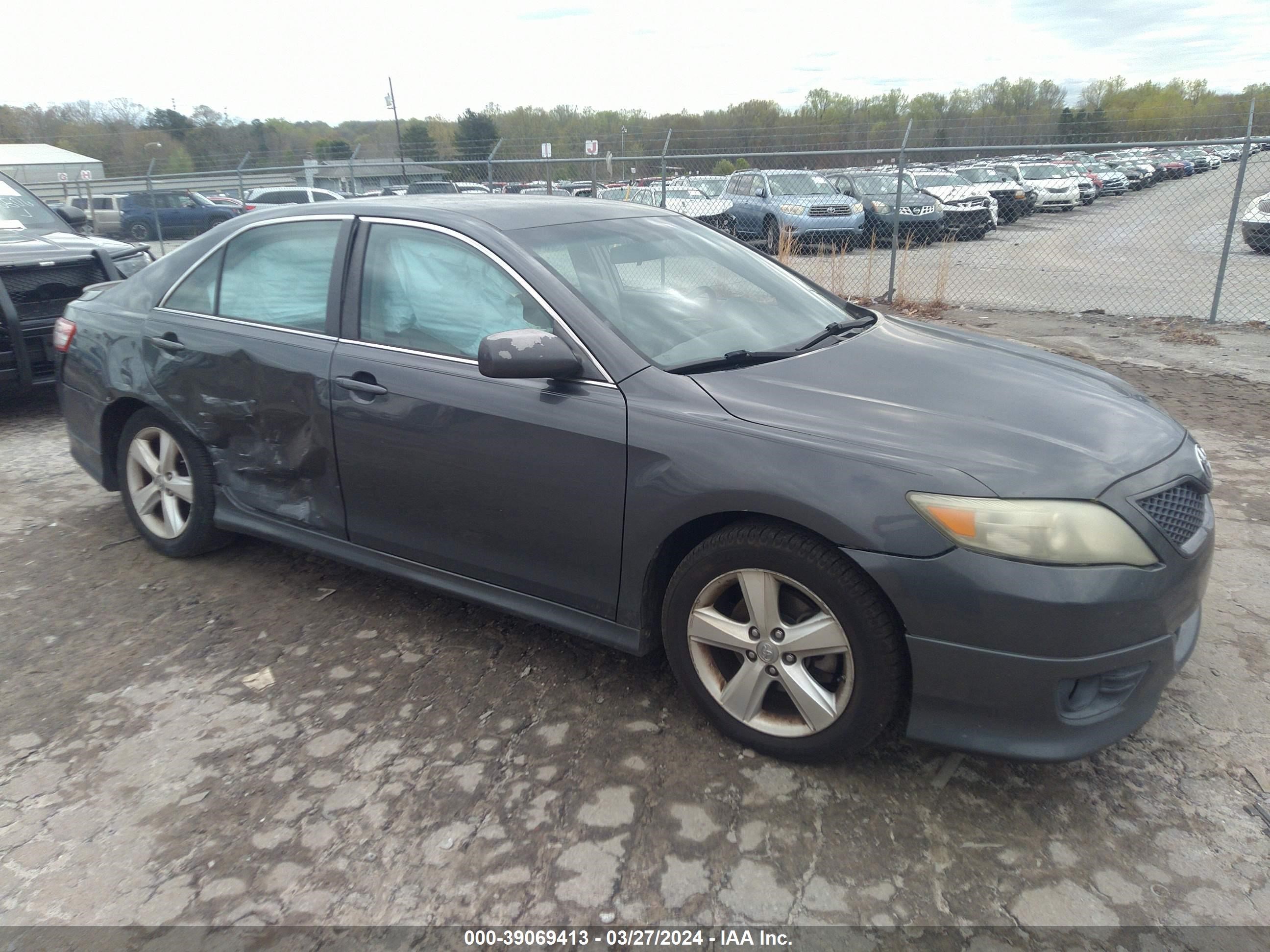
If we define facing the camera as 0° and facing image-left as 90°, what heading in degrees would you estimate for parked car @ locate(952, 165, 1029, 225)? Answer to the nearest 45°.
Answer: approximately 315°

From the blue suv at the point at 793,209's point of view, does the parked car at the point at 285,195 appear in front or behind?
behind

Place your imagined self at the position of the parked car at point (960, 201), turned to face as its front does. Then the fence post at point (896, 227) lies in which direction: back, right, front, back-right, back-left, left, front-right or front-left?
front-right

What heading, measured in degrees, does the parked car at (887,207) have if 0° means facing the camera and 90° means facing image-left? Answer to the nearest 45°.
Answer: approximately 315°

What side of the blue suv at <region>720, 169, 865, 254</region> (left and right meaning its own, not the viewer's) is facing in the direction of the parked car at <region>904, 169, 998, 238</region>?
left

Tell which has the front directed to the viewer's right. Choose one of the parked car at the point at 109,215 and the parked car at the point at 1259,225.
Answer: the parked car at the point at 109,215

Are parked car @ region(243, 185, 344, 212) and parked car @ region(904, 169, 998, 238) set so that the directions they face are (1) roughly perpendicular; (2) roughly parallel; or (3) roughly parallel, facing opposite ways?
roughly perpendicular

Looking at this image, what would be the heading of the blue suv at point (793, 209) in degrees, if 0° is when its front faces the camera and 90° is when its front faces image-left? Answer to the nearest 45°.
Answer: approximately 315°

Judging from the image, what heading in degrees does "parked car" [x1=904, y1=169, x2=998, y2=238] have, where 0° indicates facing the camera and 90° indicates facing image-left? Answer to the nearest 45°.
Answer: approximately 315°
